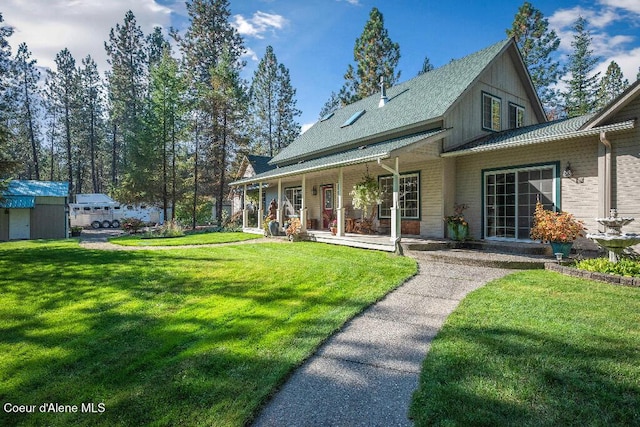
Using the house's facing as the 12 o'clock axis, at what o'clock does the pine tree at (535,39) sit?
The pine tree is roughly at 5 o'clock from the house.

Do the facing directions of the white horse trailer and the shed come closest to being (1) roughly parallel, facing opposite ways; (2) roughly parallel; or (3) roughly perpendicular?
roughly perpendicular

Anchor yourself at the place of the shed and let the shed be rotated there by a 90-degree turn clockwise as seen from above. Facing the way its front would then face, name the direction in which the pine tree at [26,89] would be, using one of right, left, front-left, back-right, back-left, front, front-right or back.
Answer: right

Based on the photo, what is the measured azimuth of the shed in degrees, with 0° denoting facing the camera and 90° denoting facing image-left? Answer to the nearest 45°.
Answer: approximately 0°

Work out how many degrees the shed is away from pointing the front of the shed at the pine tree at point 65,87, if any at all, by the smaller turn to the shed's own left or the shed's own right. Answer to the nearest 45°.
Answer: approximately 180°

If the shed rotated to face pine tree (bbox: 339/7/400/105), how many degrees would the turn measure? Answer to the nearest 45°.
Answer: approximately 90° to its left

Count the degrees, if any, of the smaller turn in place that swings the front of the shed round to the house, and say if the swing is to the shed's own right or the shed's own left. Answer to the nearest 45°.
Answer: approximately 45° to the shed's own left
